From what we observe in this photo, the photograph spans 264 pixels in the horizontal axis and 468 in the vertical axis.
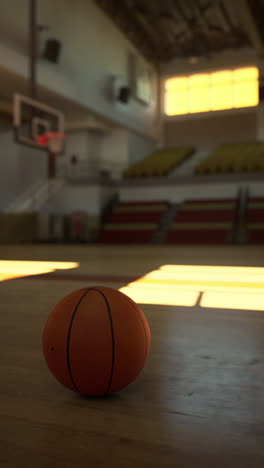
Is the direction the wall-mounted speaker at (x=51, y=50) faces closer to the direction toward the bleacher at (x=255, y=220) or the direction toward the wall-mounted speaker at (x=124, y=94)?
the bleacher

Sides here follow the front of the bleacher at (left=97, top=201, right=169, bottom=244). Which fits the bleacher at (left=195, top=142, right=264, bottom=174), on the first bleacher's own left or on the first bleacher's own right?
on the first bleacher's own left

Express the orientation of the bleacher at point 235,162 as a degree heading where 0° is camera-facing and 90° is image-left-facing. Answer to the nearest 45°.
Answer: approximately 0°

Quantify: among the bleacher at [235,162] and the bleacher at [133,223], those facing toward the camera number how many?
2

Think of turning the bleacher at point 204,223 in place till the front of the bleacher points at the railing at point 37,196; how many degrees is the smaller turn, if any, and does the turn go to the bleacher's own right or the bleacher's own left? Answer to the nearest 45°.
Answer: approximately 90° to the bleacher's own right
